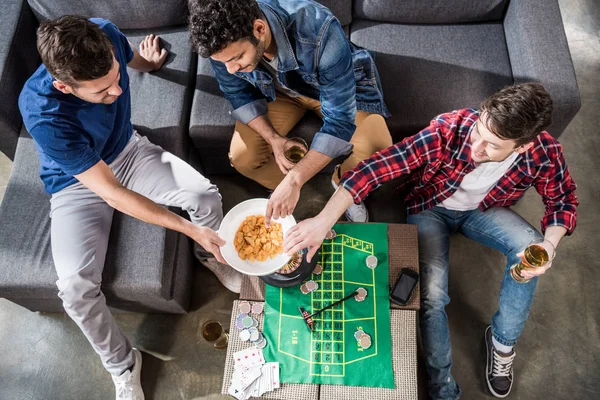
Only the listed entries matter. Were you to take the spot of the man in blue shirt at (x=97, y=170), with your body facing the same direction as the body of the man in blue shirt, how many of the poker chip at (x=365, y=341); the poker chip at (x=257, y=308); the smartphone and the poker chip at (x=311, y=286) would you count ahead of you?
4

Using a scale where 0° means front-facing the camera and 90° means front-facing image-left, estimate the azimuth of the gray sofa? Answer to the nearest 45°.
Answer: approximately 0°

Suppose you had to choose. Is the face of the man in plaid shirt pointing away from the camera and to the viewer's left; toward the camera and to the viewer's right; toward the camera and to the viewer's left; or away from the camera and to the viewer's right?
toward the camera and to the viewer's left

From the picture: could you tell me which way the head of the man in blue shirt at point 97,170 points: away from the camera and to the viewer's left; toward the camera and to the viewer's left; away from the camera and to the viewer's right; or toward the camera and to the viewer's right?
toward the camera and to the viewer's right

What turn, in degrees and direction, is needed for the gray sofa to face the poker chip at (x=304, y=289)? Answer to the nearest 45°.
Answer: approximately 45° to its left

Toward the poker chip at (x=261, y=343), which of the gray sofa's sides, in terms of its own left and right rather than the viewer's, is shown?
front

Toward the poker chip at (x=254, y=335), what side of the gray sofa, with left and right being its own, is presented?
front

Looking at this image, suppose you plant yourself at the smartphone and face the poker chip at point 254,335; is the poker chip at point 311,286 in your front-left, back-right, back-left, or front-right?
front-right

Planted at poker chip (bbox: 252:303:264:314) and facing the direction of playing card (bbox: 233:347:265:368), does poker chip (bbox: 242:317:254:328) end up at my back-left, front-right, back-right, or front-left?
front-right
